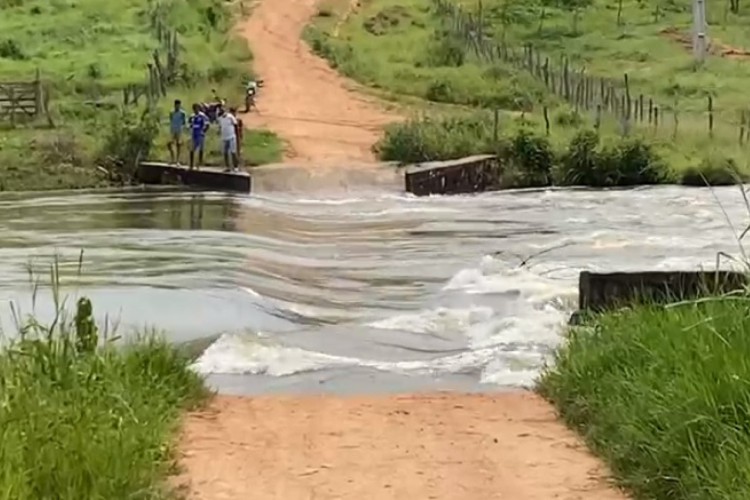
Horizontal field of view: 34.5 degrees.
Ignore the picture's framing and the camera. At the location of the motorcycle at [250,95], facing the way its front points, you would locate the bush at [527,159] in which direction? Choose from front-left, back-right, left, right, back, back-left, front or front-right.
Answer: front

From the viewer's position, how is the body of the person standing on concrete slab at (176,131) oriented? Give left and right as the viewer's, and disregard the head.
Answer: facing the viewer

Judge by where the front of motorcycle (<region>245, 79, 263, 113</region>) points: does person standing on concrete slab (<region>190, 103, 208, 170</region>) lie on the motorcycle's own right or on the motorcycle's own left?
on the motorcycle's own right

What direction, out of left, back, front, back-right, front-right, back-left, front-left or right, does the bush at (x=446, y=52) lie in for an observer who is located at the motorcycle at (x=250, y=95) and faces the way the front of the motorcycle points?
left

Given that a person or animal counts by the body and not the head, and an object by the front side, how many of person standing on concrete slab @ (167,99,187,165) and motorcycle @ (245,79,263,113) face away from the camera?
0

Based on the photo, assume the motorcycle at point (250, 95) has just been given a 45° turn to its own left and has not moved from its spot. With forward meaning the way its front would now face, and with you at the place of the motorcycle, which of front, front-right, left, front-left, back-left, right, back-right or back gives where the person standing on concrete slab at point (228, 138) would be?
right

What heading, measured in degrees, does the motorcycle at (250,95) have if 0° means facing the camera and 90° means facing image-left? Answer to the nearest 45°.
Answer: approximately 315°

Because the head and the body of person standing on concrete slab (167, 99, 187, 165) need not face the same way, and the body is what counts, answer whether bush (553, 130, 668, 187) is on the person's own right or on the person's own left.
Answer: on the person's own left

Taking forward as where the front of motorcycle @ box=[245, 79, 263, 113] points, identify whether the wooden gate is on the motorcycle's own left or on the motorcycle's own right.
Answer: on the motorcycle's own right

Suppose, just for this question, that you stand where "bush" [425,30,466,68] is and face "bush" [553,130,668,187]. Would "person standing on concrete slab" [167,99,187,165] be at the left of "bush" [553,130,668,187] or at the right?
right

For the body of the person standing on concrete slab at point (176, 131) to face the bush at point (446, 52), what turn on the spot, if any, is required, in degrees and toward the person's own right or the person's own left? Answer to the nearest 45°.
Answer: approximately 135° to the person's own left

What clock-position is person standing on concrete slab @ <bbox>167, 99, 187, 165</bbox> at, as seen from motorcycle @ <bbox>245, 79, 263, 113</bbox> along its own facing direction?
The person standing on concrete slab is roughly at 2 o'clock from the motorcycle.

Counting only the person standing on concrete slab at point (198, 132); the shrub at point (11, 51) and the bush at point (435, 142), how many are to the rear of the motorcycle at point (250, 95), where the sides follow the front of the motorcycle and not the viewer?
1

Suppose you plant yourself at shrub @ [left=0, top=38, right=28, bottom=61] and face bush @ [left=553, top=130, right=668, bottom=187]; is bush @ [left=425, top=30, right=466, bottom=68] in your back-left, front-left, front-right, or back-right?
front-left

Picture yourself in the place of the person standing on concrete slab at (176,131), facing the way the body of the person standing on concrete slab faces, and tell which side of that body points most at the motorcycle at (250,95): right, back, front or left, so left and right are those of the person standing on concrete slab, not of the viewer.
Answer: back

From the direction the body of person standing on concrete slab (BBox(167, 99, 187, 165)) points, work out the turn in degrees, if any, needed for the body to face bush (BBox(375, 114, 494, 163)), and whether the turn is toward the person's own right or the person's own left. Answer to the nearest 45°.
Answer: approximately 90° to the person's own left

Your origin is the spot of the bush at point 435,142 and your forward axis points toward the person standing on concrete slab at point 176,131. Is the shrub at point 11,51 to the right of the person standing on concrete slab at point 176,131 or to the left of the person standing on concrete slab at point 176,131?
right

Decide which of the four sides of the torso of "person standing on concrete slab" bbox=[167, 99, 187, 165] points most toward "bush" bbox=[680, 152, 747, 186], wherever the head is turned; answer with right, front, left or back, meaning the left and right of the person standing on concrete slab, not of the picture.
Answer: left
